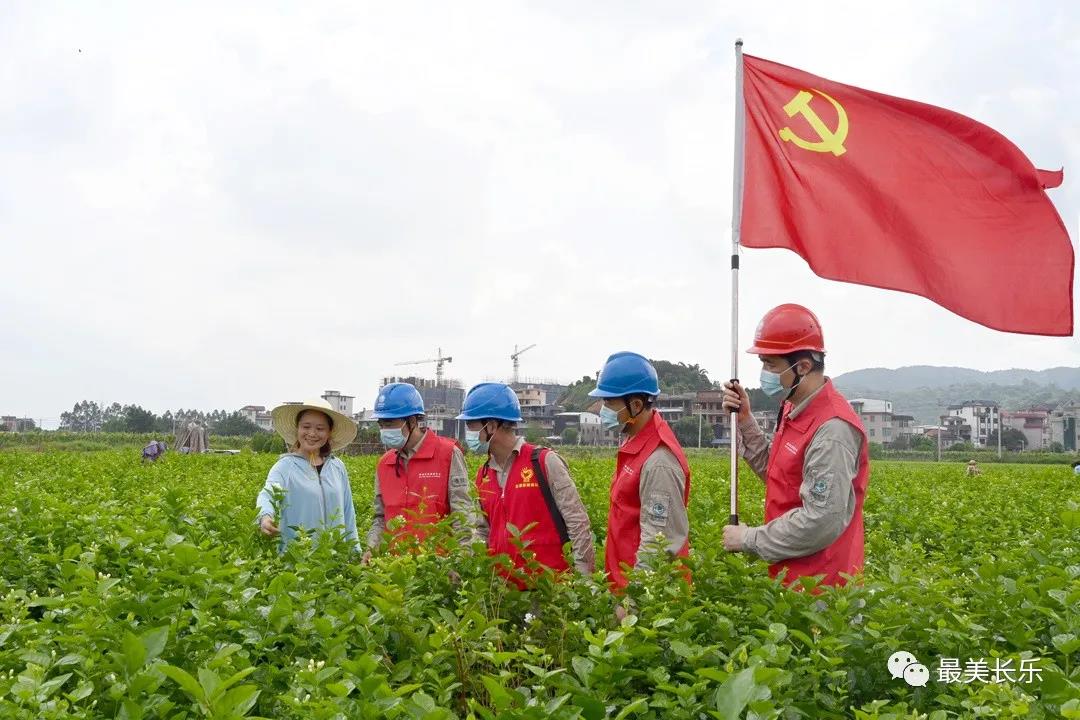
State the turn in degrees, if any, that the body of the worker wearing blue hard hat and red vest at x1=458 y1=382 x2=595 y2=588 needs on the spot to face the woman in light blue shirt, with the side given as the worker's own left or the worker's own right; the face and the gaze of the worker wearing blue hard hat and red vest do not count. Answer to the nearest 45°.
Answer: approximately 90° to the worker's own right

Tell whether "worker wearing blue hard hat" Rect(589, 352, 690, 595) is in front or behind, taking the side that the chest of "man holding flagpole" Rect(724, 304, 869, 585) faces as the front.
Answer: in front

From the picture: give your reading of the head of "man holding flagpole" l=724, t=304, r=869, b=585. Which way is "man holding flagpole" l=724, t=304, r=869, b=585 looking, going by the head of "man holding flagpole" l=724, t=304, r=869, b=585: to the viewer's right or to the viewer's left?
to the viewer's left

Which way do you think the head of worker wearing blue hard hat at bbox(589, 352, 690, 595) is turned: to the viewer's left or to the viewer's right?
to the viewer's left

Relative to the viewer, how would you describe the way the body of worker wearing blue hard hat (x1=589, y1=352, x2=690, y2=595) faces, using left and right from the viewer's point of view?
facing to the left of the viewer

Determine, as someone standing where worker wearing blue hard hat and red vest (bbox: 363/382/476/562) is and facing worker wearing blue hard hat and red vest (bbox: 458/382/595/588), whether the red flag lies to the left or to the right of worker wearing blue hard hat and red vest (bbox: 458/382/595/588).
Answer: left

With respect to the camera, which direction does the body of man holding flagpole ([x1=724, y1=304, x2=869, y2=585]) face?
to the viewer's left
